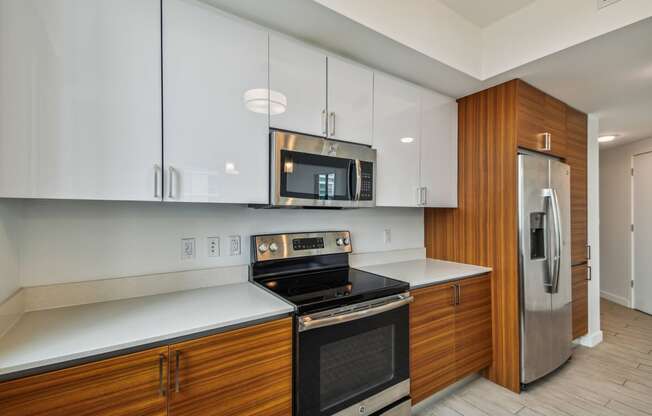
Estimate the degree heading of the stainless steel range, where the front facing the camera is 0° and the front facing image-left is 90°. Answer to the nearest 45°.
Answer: approximately 315°

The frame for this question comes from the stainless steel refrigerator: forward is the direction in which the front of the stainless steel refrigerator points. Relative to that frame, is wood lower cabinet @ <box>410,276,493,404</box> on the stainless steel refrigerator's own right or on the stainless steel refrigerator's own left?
on the stainless steel refrigerator's own right

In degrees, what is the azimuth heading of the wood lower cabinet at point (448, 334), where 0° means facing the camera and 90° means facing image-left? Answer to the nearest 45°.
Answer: approximately 315°

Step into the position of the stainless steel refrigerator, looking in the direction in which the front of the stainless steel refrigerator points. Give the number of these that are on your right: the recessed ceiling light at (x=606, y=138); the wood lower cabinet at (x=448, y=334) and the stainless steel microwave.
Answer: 2

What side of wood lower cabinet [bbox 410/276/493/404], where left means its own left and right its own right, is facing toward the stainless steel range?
right

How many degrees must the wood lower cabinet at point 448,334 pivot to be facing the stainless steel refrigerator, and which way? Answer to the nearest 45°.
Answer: approximately 90° to its left

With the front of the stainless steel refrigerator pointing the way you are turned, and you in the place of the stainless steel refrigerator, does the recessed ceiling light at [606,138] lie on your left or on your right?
on your left

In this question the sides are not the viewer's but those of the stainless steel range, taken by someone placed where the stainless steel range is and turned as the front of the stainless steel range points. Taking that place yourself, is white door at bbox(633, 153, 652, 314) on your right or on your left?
on your left
